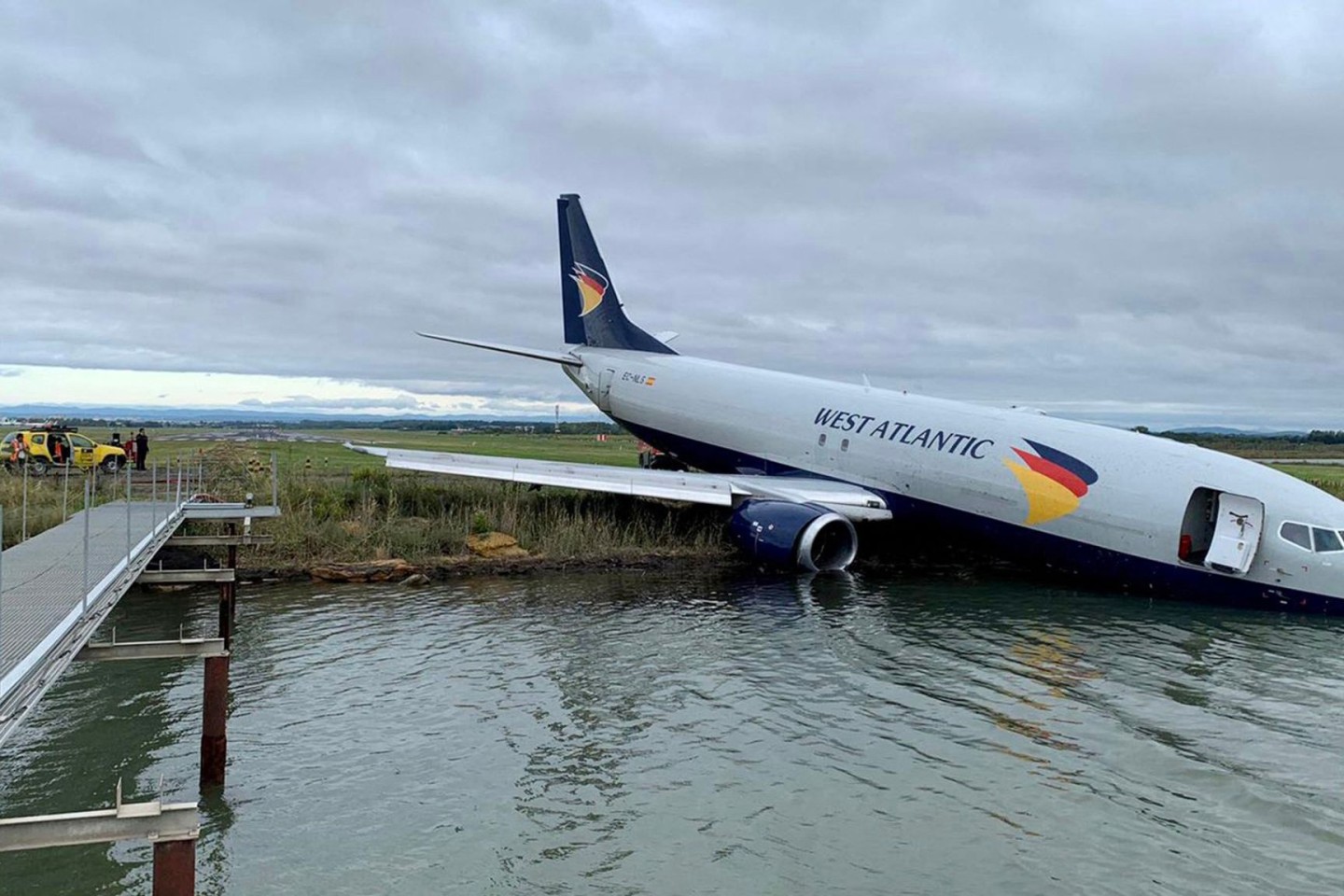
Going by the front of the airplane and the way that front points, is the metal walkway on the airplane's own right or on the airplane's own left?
on the airplane's own right

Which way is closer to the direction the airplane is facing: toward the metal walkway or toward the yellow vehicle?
the metal walkway

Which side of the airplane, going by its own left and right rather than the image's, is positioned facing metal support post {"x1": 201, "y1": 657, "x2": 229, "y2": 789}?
right

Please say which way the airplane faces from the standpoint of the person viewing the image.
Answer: facing the viewer and to the right of the viewer

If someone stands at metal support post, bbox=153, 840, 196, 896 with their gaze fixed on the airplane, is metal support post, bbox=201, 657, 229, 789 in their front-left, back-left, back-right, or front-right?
front-left

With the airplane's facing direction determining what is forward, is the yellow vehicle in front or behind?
behind

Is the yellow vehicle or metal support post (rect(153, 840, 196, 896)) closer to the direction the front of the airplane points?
the metal support post

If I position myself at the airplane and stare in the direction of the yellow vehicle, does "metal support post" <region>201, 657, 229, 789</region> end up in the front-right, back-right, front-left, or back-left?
front-left
